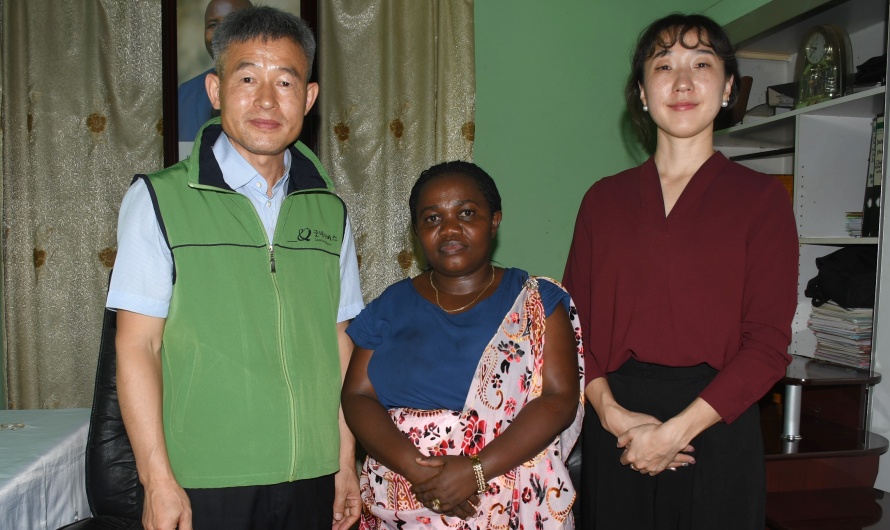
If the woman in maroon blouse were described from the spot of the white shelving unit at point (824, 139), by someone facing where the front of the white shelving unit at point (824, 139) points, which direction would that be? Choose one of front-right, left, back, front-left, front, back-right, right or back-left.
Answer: front-left

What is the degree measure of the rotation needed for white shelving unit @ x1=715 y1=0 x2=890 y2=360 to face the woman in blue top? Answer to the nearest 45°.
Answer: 0° — it already faces them

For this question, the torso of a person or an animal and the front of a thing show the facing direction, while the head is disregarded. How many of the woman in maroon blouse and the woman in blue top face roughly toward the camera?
2

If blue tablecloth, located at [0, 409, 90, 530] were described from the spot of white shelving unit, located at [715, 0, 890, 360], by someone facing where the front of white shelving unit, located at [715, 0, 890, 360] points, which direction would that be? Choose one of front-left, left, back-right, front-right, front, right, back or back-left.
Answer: front

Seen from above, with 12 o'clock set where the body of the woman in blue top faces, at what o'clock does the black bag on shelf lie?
The black bag on shelf is roughly at 8 o'clock from the woman in blue top.

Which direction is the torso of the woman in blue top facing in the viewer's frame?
toward the camera

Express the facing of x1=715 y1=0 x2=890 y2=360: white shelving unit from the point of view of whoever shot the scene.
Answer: facing the viewer and to the left of the viewer

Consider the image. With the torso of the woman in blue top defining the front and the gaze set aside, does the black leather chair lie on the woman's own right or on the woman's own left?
on the woman's own right

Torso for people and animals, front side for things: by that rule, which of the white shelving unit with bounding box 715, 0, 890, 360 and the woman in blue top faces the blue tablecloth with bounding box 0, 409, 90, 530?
the white shelving unit

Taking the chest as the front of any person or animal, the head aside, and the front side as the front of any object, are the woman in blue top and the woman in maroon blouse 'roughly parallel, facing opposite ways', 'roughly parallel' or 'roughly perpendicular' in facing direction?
roughly parallel

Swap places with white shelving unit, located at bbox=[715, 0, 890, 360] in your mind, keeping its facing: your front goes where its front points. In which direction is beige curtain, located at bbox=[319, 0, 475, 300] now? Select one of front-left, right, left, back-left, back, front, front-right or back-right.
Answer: front-right

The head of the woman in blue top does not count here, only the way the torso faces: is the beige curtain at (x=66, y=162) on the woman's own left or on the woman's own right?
on the woman's own right

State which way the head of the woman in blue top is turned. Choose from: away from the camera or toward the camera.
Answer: toward the camera

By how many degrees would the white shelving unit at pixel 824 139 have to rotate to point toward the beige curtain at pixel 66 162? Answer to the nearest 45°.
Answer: approximately 45° to its right

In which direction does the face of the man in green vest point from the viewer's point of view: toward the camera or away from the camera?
toward the camera
